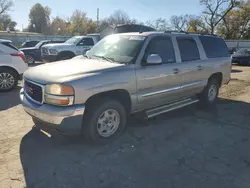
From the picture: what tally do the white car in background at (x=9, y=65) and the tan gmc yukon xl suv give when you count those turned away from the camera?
0

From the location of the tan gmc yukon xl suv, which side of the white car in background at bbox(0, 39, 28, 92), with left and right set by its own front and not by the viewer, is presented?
left

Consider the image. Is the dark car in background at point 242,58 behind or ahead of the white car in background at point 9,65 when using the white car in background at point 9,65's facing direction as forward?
behind

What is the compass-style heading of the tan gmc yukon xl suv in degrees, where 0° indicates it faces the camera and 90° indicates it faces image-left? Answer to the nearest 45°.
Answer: approximately 45°

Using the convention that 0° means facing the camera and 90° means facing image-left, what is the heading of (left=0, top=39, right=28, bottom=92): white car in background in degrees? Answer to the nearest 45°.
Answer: approximately 90°

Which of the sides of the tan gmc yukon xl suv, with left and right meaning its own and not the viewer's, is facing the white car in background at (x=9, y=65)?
right

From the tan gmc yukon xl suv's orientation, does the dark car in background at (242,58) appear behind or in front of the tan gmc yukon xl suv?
behind
